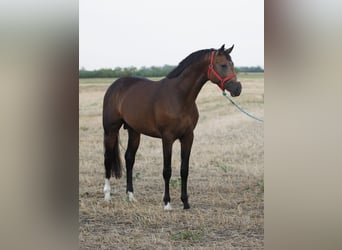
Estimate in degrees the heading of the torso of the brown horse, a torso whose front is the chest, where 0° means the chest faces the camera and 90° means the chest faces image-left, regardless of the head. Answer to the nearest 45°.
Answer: approximately 315°
